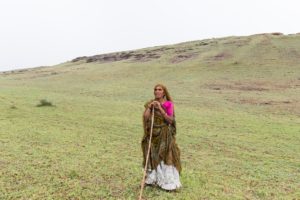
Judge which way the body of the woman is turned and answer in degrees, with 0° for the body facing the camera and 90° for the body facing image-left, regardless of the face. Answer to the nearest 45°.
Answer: approximately 45°
